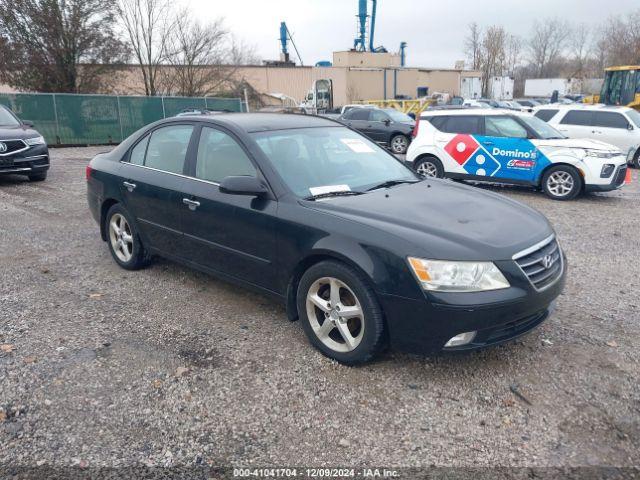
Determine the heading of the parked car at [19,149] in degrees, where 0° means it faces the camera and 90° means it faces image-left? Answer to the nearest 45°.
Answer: approximately 315°

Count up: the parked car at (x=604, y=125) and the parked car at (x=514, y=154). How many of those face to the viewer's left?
0

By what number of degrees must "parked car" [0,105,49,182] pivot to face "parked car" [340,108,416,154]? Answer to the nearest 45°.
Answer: approximately 45° to its left

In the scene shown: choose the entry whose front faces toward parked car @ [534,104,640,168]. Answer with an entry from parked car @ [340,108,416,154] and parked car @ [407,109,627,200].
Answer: parked car @ [340,108,416,154]

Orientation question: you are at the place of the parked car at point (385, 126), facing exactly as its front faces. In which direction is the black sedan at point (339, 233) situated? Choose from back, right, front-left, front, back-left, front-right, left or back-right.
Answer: front-right

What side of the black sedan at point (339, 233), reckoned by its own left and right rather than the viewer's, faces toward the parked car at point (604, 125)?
left

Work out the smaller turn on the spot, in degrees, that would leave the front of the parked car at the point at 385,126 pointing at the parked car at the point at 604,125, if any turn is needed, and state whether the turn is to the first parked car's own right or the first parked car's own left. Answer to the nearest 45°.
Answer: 0° — it already faces it

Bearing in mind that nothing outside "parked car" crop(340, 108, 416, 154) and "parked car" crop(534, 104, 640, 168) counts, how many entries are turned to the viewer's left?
0

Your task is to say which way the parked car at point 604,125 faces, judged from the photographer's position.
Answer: facing the viewer and to the right of the viewer

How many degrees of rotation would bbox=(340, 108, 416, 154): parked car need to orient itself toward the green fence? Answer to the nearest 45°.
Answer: approximately 135° to its right

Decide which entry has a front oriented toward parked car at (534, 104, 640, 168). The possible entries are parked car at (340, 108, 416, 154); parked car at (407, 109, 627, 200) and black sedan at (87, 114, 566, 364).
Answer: parked car at (340, 108, 416, 154)
